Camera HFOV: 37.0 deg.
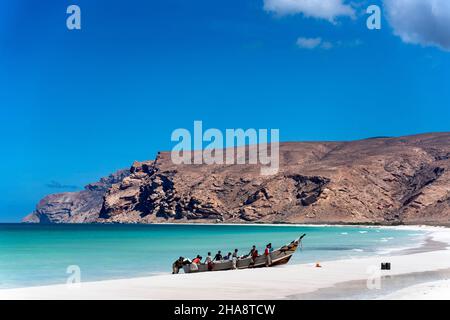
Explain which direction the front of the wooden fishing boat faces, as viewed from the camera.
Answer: facing to the right of the viewer
